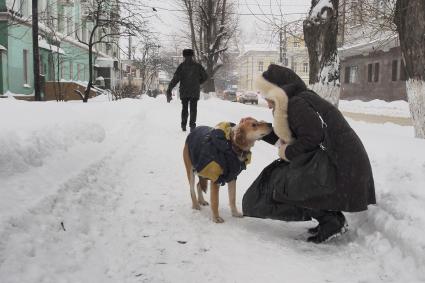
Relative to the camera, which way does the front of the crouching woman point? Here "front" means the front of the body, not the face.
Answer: to the viewer's left

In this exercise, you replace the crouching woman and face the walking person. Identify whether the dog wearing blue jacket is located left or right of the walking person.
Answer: left

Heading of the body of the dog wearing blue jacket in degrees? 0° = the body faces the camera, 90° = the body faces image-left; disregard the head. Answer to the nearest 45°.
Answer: approximately 315°

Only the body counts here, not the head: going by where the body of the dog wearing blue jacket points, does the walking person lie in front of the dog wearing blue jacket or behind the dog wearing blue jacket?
behind
